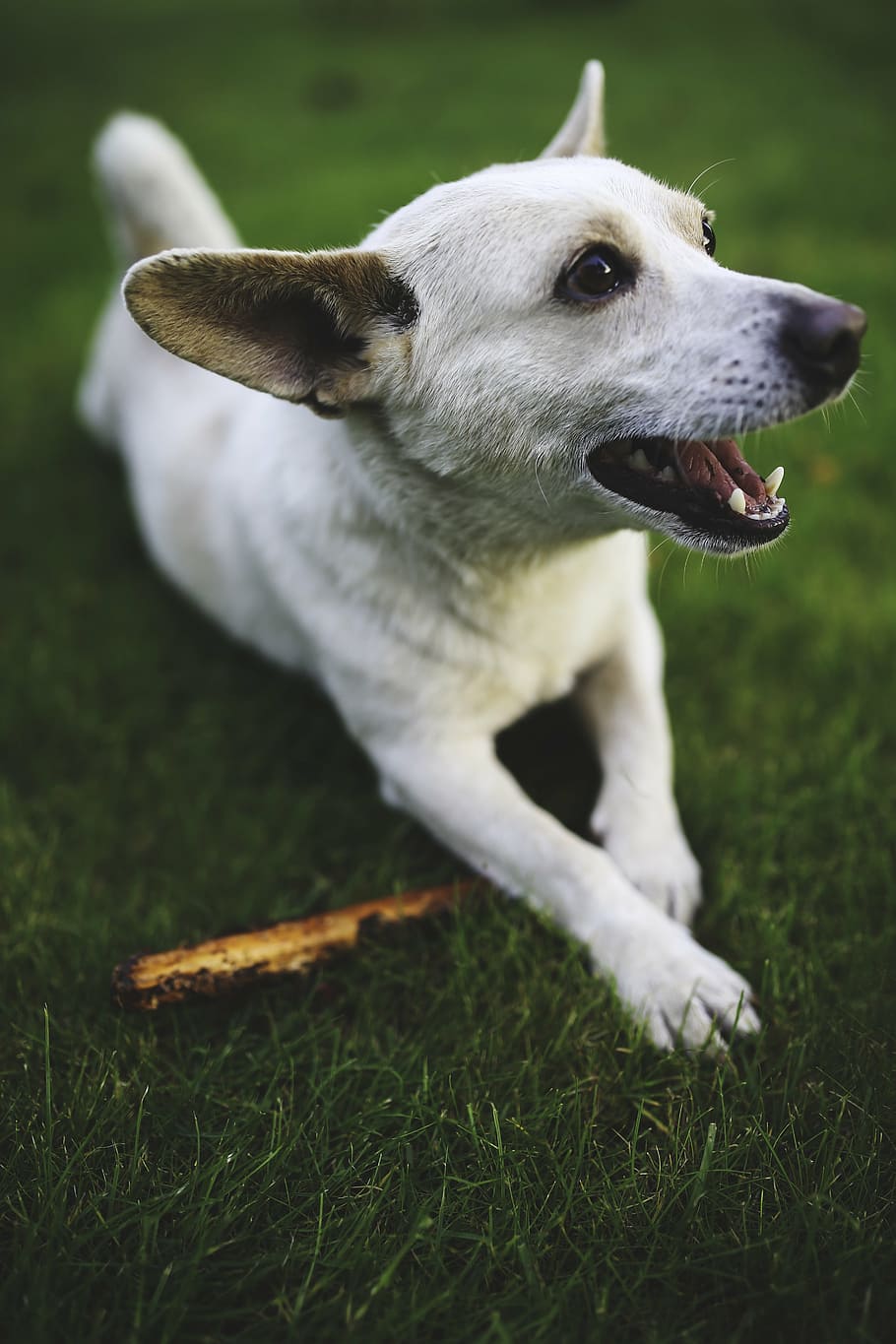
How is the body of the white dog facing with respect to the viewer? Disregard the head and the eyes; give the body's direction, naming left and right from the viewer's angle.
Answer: facing the viewer and to the right of the viewer
